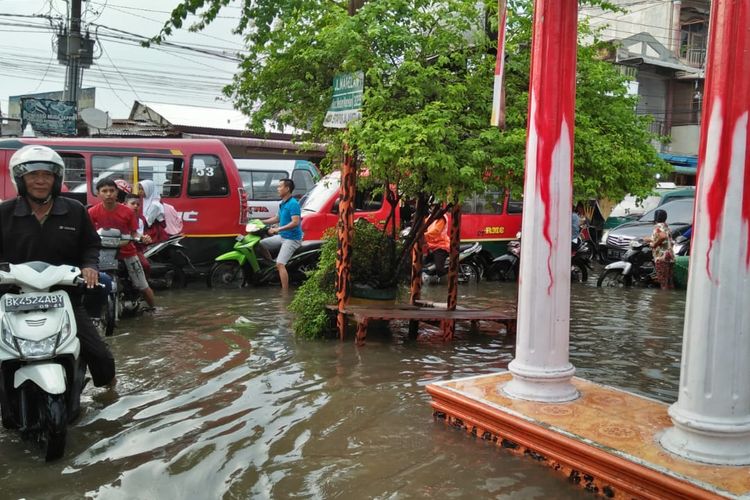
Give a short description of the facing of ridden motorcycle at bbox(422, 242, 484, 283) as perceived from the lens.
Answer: facing to the left of the viewer

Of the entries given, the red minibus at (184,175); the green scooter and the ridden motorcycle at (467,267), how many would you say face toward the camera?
0

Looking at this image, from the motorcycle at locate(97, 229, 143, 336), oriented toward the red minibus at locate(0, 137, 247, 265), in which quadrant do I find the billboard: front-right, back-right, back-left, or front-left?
front-left

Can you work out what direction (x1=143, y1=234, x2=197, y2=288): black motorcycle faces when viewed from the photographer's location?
facing to the left of the viewer

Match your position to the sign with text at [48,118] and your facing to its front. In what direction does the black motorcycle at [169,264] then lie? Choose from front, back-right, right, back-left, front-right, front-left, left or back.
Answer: front

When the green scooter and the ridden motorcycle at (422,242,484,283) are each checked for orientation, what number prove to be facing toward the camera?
0

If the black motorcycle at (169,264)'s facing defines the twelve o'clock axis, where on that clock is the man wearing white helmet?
The man wearing white helmet is roughly at 9 o'clock from the black motorcycle.

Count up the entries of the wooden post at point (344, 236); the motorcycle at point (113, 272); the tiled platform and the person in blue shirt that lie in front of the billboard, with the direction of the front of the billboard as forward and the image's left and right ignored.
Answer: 4

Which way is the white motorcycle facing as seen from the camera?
toward the camera

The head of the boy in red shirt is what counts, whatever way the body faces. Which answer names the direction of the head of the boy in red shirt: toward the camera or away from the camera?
toward the camera

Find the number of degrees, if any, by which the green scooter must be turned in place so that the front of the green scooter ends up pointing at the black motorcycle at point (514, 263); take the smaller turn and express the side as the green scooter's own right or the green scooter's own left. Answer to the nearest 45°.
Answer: approximately 180°

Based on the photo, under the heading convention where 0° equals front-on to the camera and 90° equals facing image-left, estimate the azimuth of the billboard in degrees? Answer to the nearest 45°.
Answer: approximately 0°

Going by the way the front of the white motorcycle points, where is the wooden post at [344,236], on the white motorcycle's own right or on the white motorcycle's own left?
on the white motorcycle's own left

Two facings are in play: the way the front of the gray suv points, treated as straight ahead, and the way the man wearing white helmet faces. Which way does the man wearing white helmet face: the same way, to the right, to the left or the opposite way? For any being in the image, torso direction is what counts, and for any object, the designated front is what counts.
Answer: to the left

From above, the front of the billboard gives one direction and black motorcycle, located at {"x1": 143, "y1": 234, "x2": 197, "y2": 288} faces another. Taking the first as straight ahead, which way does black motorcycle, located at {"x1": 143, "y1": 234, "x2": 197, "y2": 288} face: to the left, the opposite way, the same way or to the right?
to the right

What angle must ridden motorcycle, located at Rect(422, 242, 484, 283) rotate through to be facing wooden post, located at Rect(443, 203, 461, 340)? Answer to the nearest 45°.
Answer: approximately 90° to its left
